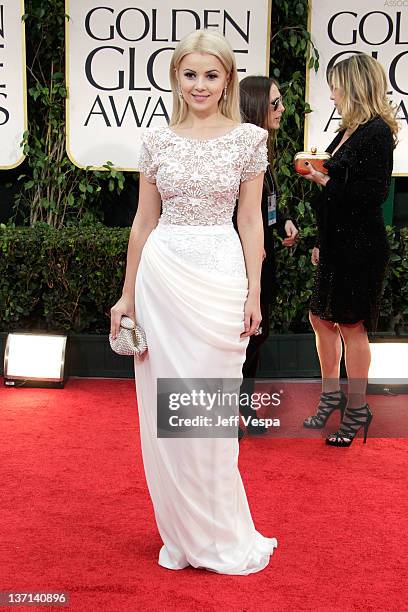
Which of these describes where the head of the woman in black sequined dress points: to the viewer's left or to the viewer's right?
to the viewer's left

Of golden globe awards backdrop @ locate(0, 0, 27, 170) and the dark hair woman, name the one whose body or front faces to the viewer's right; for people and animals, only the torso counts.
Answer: the dark hair woman

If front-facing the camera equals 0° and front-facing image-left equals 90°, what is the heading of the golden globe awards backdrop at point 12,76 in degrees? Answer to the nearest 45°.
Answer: approximately 0°

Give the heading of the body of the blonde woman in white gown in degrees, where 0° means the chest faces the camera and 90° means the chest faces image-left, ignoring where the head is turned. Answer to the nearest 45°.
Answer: approximately 0°

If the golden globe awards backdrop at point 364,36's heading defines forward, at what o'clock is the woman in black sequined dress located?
The woman in black sequined dress is roughly at 12 o'clock from the golden globe awards backdrop.

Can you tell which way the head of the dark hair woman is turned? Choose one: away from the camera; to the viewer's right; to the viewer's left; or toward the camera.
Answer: to the viewer's right

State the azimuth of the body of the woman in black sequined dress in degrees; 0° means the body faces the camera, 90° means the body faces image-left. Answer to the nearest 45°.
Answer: approximately 90°

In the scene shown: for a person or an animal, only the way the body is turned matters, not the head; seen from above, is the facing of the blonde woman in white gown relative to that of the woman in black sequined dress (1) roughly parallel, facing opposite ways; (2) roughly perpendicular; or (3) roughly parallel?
roughly perpendicular
